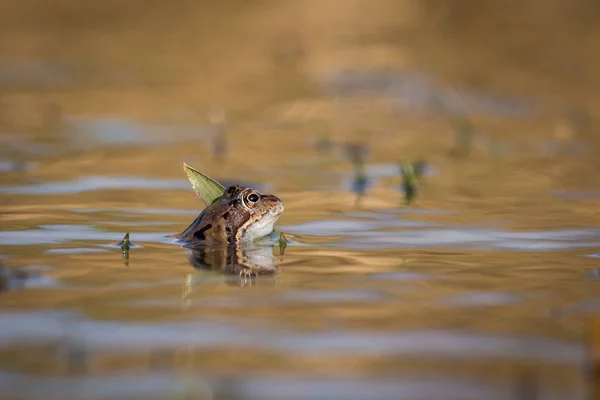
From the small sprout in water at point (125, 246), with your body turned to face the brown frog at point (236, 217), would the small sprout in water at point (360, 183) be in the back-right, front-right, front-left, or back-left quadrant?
front-left

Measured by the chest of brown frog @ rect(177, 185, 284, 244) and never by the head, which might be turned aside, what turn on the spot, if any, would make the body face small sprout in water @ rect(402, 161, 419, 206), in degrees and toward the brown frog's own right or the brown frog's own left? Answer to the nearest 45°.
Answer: approximately 45° to the brown frog's own left

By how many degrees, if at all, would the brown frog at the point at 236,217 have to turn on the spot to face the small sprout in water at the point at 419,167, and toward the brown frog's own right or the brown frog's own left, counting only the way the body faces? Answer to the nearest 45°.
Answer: approximately 45° to the brown frog's own left

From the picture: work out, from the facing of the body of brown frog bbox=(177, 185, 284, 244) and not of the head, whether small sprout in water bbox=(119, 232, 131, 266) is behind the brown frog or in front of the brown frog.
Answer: behind

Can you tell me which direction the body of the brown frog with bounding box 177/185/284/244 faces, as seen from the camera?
to the viewer's right
